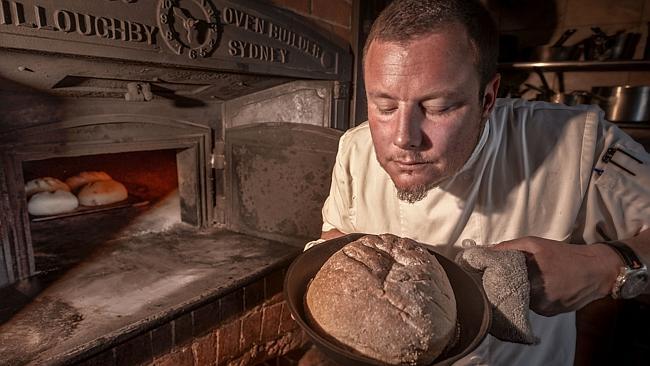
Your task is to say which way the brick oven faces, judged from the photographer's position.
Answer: facing the viewer and to the right of the viewer

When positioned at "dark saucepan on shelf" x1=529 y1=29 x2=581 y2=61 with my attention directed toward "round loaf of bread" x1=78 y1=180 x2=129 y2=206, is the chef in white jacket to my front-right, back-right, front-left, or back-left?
front-left

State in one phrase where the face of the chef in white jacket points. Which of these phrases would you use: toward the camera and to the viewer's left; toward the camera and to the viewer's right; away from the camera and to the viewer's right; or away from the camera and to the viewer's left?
toward the camera and to the viewer's left

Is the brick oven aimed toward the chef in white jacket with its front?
yes

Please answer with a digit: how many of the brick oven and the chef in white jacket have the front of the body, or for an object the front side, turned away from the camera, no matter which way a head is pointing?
0

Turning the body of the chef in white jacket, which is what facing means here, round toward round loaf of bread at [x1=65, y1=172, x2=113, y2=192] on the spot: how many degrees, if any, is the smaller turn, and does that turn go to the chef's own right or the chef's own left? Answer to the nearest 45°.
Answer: approximately 45° to the chef's own right

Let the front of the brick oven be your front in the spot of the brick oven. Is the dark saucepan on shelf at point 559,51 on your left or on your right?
on your left

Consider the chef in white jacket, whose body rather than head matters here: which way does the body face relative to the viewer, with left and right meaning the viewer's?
facing the viewer and to the left of the viewer
